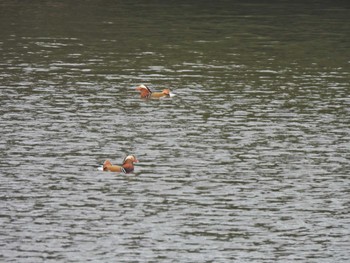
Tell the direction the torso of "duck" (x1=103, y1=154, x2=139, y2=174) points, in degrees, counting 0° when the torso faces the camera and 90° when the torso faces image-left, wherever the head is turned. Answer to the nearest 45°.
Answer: approximately 270°
